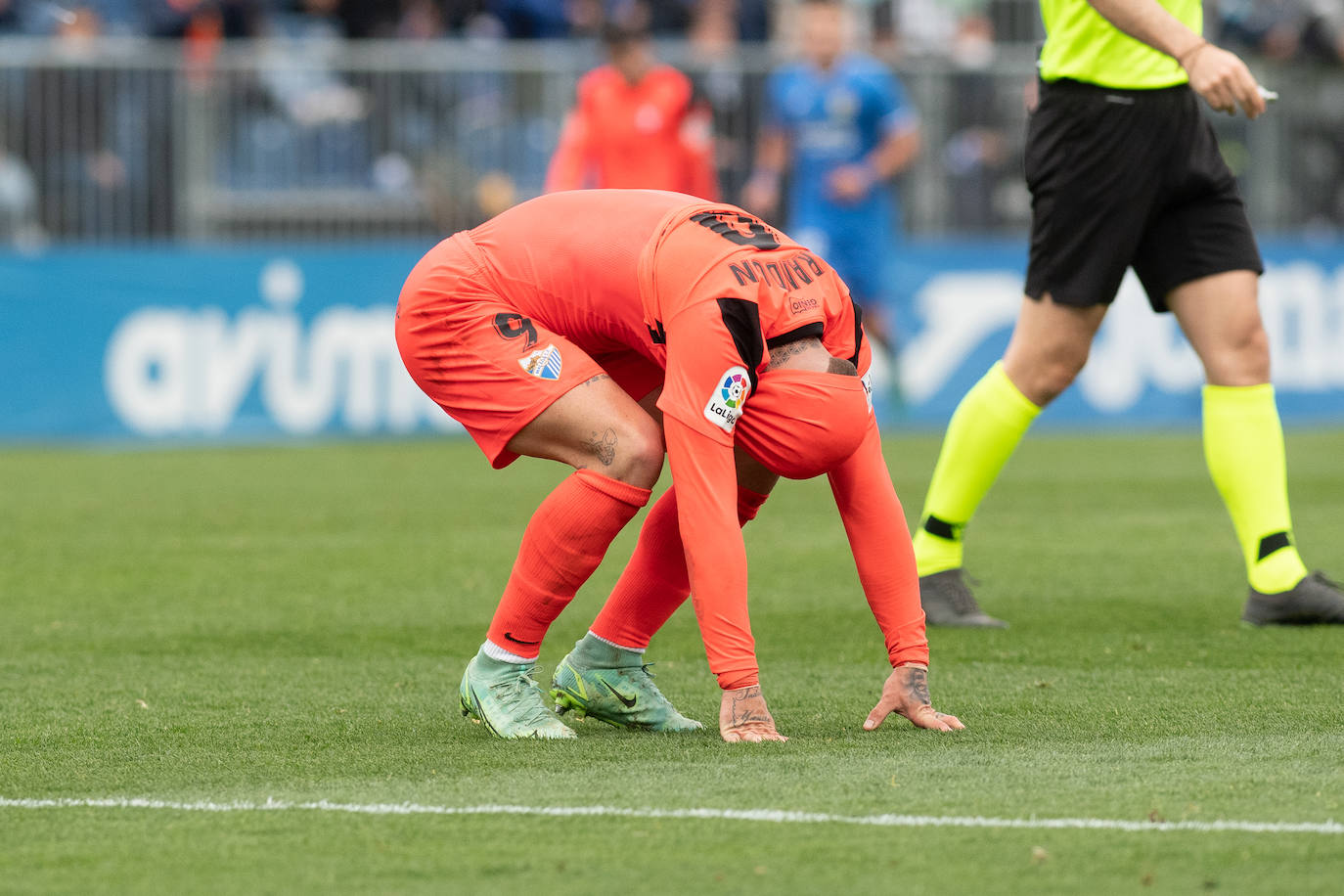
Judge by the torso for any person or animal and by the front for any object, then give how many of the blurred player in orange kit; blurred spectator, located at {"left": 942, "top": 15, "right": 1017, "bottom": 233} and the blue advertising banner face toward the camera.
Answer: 3

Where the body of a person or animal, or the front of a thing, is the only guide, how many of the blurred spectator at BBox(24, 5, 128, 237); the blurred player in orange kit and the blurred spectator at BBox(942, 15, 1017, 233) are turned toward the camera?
3

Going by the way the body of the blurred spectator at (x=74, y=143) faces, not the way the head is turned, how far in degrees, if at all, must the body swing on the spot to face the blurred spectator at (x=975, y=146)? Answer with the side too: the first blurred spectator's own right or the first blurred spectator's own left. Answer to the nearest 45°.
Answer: approximately 90° to the first blurred spectator's own left

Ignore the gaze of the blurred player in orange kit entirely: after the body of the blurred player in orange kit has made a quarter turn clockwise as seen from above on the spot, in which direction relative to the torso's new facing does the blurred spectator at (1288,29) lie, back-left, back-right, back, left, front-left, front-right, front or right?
back-right

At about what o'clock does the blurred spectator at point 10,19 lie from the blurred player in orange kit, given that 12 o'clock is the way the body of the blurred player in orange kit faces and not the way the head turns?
The blurred spectator is roughly at 4 o'clock from the blurred player in orange kit.

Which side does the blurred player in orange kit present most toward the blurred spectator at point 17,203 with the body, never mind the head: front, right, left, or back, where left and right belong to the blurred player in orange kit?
right

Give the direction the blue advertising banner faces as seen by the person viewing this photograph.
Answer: facing the viewer

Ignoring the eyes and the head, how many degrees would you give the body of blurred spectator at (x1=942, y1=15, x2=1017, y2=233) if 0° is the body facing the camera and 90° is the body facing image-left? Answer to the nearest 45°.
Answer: approximately 0°

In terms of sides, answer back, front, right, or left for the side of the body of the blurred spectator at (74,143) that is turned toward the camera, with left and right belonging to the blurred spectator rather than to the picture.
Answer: front

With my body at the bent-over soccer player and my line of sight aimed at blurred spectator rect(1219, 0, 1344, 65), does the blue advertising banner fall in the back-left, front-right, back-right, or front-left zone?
front-left
